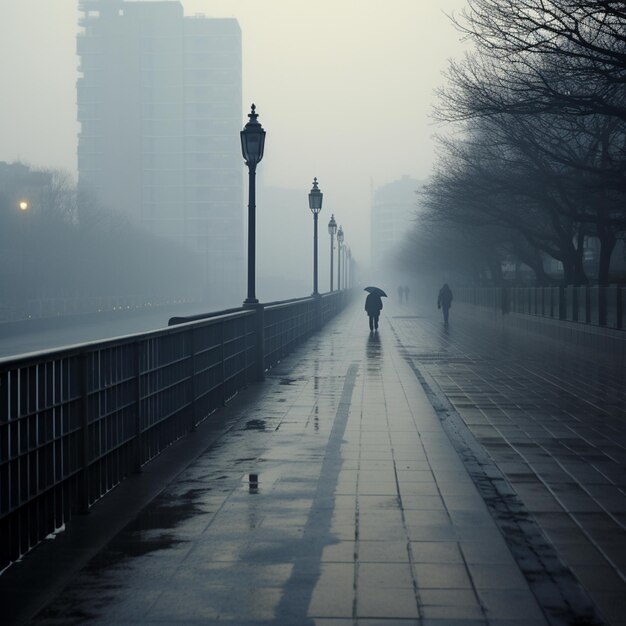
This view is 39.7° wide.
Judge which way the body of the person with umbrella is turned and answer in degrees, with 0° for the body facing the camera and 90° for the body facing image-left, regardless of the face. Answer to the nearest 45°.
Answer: approximately 180°

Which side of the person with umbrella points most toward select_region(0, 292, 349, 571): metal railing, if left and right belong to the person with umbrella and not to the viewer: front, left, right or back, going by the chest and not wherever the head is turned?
back

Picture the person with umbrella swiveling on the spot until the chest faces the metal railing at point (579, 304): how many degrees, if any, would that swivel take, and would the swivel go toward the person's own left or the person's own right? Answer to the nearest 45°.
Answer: approximately 135° to the person's own right
